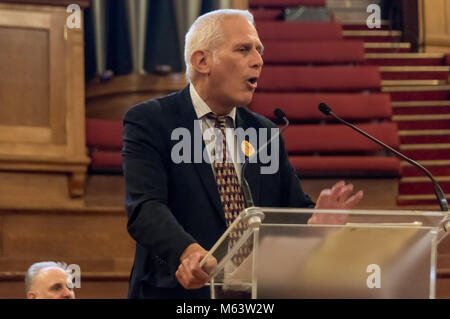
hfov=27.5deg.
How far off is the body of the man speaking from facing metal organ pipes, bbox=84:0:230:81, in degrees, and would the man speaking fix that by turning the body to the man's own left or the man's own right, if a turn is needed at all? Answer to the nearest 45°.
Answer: approximately 135° to the man's own left

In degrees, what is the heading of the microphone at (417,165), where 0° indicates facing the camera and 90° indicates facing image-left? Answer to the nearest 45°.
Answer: approximately 90°

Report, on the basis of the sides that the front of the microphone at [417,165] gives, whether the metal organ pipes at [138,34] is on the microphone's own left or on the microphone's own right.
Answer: on the microphone's own right

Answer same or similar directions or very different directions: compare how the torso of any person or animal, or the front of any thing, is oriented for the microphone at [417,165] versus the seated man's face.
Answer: very different directions

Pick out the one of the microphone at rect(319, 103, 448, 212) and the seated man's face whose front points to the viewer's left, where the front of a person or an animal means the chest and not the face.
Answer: the microphone
